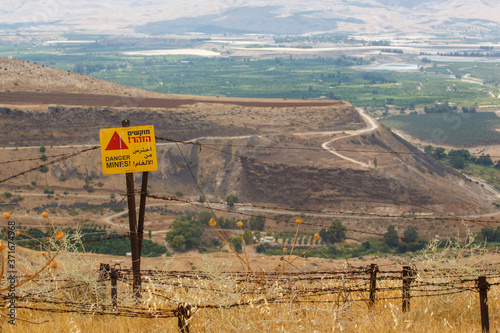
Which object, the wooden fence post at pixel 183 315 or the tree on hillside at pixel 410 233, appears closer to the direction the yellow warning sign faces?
the wooden fence post

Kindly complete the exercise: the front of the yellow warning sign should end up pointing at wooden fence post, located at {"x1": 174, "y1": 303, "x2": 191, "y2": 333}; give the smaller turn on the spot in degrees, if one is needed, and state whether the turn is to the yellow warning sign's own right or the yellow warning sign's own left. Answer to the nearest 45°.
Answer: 0° — it already faces it

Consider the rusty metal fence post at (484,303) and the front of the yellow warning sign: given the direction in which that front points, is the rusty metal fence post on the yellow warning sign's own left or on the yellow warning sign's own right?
on the yellow warning sign's own left

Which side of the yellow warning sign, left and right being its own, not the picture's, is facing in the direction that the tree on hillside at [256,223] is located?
back

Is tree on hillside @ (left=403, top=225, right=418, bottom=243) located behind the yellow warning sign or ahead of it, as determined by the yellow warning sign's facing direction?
behind

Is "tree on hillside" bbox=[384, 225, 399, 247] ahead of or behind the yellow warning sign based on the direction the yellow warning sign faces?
behind

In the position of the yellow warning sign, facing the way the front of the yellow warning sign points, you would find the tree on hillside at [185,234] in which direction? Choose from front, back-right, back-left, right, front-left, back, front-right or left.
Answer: back

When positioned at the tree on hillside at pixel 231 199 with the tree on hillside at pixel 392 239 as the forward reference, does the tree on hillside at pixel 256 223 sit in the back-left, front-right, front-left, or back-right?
front-right

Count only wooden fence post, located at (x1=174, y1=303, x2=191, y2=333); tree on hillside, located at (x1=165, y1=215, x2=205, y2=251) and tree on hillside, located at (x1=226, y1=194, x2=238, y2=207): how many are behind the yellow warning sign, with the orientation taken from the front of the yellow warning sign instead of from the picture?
2

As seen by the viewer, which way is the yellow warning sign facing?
toward the camera

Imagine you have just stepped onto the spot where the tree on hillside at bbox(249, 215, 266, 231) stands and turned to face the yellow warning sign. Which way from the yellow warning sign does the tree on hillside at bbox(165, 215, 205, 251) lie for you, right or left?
right
